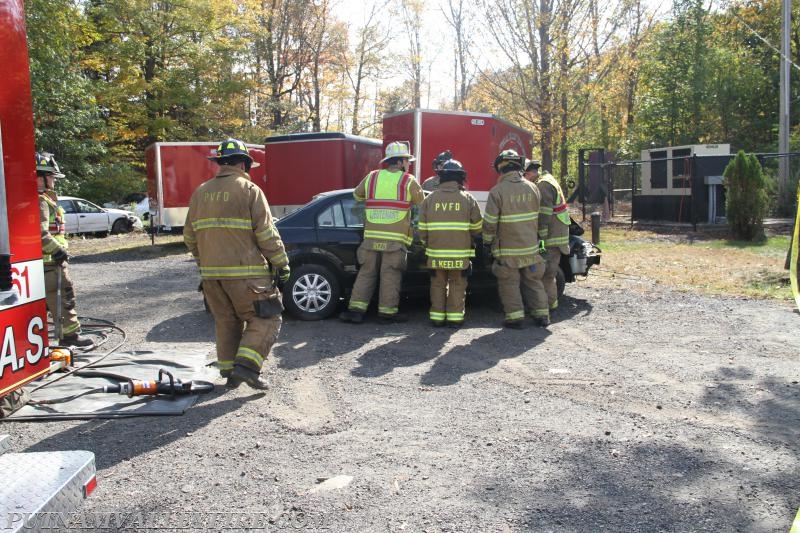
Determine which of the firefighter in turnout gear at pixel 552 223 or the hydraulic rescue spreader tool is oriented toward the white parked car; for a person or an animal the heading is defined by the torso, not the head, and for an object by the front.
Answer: the firefighter in turnout gear

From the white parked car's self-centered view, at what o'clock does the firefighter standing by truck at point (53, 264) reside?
The firefighter standing by truck is roughly at 3 o'clock from the white parked car.

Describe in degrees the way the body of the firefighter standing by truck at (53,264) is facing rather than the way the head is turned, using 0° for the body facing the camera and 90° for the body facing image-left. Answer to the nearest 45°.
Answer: approximately 270°

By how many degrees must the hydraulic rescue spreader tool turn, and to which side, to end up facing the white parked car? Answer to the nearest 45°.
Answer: approximately 90° to its left

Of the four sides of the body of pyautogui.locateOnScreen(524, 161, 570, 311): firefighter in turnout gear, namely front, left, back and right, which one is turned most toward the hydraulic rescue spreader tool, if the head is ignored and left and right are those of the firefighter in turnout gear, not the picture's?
left

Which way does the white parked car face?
to the viewer's right

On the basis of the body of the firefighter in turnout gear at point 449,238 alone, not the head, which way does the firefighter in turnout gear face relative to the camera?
away from the camera

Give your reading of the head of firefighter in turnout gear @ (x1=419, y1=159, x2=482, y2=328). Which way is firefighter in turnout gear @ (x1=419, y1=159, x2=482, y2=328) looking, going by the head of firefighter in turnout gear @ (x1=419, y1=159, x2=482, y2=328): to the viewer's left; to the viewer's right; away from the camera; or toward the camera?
away from the camera

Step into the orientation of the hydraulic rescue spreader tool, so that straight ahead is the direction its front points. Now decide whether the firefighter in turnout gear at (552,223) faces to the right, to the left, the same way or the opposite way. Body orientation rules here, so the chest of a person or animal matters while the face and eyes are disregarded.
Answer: to the left

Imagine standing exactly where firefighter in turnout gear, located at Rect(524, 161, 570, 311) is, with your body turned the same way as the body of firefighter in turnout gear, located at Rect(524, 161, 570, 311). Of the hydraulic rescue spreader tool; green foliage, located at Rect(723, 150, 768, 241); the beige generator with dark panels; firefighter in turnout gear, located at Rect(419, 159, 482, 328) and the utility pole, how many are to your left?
2
